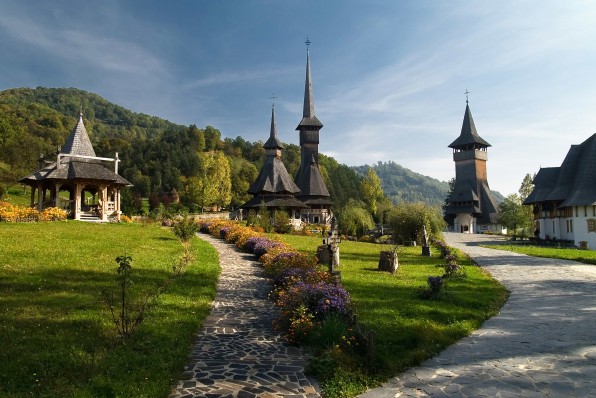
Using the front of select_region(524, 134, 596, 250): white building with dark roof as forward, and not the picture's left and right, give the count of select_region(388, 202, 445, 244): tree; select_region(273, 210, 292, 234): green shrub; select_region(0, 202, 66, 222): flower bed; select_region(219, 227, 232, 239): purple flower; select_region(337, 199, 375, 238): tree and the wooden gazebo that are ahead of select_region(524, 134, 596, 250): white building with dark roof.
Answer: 6

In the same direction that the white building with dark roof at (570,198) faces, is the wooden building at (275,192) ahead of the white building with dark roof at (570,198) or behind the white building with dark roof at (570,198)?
ahead

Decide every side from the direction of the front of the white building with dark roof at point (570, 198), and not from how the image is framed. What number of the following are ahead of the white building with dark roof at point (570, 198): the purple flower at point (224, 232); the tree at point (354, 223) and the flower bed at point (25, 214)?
3

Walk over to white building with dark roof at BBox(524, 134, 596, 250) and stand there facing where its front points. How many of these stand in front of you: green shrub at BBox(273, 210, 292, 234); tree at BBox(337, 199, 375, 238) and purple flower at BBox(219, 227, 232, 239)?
3

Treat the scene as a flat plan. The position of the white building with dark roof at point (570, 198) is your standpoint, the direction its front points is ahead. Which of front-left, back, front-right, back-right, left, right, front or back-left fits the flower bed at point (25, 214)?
front

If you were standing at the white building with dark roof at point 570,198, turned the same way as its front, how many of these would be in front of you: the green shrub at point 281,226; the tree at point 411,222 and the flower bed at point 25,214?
3

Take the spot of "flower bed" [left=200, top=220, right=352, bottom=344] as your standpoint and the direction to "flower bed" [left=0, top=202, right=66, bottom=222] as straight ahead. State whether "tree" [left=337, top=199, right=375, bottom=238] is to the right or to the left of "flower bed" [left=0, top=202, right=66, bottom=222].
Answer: right

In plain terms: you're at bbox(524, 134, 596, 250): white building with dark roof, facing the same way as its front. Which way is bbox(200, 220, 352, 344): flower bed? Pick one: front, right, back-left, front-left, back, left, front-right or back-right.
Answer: front-left

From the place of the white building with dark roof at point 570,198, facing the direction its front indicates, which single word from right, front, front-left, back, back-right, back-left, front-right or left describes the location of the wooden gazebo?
front

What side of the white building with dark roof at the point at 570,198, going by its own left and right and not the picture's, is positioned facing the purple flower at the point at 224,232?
front

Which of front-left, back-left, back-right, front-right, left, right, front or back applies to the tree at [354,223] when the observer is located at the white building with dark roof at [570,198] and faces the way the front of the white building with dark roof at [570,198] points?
front

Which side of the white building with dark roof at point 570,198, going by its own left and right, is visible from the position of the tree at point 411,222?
front

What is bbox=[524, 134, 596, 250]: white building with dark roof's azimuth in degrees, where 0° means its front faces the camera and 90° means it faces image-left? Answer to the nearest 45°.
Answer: approximately 45°

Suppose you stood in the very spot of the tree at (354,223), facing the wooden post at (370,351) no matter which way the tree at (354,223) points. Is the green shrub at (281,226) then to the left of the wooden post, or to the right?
right
